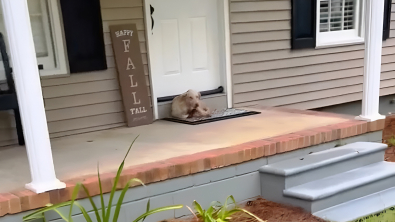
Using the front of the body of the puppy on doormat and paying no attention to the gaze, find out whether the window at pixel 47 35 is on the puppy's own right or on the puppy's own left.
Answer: on the puppy's own right

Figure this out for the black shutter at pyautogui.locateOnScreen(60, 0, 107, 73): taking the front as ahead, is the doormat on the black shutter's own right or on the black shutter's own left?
on the black shutter's own left

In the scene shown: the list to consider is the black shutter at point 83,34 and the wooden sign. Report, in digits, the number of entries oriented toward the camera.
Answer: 2

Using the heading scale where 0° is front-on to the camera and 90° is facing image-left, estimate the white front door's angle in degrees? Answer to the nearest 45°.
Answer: approximately 0°

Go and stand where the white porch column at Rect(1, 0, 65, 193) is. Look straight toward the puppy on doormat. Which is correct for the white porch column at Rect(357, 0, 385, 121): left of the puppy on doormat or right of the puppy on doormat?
right

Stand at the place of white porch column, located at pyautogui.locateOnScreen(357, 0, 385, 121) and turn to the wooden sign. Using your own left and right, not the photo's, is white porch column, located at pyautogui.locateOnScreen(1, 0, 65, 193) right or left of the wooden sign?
left

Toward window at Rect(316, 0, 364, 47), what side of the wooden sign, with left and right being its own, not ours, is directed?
left
